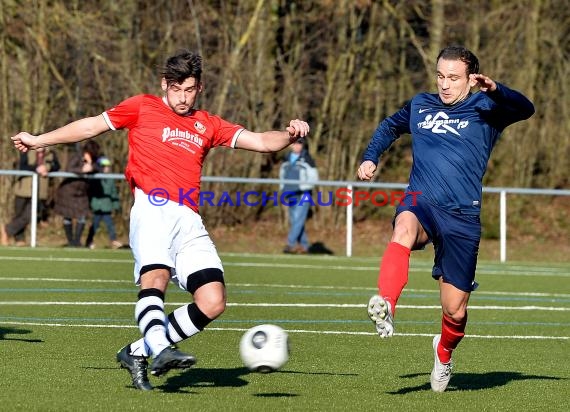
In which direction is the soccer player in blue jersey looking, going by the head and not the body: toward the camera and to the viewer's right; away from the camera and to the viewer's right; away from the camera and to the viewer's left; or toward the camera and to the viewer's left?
toward the camera and to the viewer's left

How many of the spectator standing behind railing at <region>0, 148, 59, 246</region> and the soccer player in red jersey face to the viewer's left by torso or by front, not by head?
0

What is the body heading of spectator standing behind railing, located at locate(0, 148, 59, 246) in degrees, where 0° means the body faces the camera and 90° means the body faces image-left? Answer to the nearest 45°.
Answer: approximately 315°

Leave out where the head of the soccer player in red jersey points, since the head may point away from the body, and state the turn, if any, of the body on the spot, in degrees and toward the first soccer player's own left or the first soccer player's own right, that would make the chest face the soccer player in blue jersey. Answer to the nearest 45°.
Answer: approximately 45° to the first soccer player's own left

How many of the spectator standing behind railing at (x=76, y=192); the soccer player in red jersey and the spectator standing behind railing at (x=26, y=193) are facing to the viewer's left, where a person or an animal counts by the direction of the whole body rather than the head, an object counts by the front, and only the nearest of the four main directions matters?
0

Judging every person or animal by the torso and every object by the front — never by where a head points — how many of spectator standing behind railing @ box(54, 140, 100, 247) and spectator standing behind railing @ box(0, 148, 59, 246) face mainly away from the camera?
0

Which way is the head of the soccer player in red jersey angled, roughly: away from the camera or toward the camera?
toward the camera

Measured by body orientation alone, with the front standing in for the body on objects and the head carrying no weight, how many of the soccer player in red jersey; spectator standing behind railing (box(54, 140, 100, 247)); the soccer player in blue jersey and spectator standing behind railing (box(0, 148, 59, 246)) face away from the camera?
0

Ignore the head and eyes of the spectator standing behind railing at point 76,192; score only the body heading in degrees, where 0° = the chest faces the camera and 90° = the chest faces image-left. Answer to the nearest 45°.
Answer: approximately 315°

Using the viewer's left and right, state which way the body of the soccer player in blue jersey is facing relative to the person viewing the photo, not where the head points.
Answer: facing the viewer and to the left of the viewer
